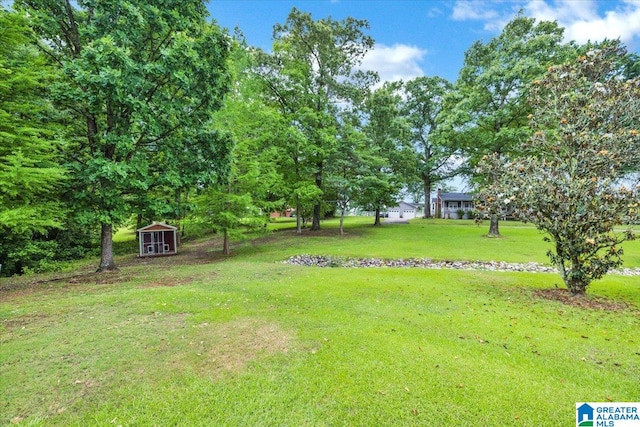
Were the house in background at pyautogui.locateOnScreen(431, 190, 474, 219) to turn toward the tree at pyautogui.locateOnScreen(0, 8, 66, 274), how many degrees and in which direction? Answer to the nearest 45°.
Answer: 0° — it already faces it

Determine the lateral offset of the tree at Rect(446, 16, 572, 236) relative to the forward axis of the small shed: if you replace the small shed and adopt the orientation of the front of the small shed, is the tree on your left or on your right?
on your left

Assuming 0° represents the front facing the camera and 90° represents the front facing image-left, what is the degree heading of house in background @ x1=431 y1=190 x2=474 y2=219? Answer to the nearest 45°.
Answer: approximately 0°

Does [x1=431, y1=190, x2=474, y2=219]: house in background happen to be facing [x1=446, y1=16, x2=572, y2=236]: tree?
yes

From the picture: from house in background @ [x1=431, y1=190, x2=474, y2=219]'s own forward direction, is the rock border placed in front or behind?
in front

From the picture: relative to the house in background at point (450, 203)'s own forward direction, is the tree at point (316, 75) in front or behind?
in front

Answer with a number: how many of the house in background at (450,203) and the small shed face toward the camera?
2
